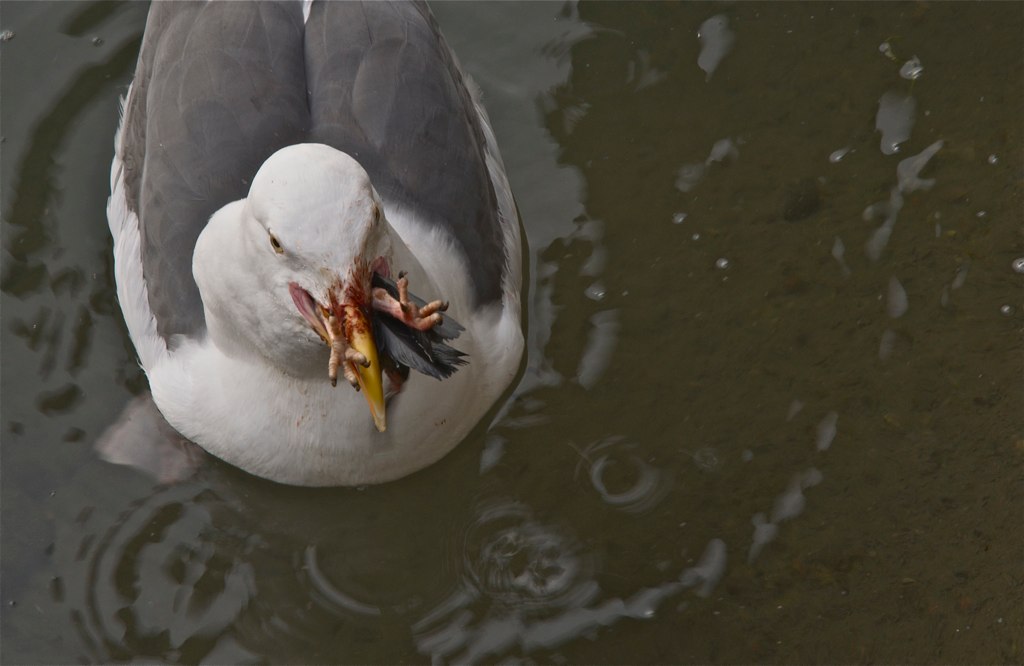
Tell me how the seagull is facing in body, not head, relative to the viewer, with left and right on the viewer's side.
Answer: facing the viewer
